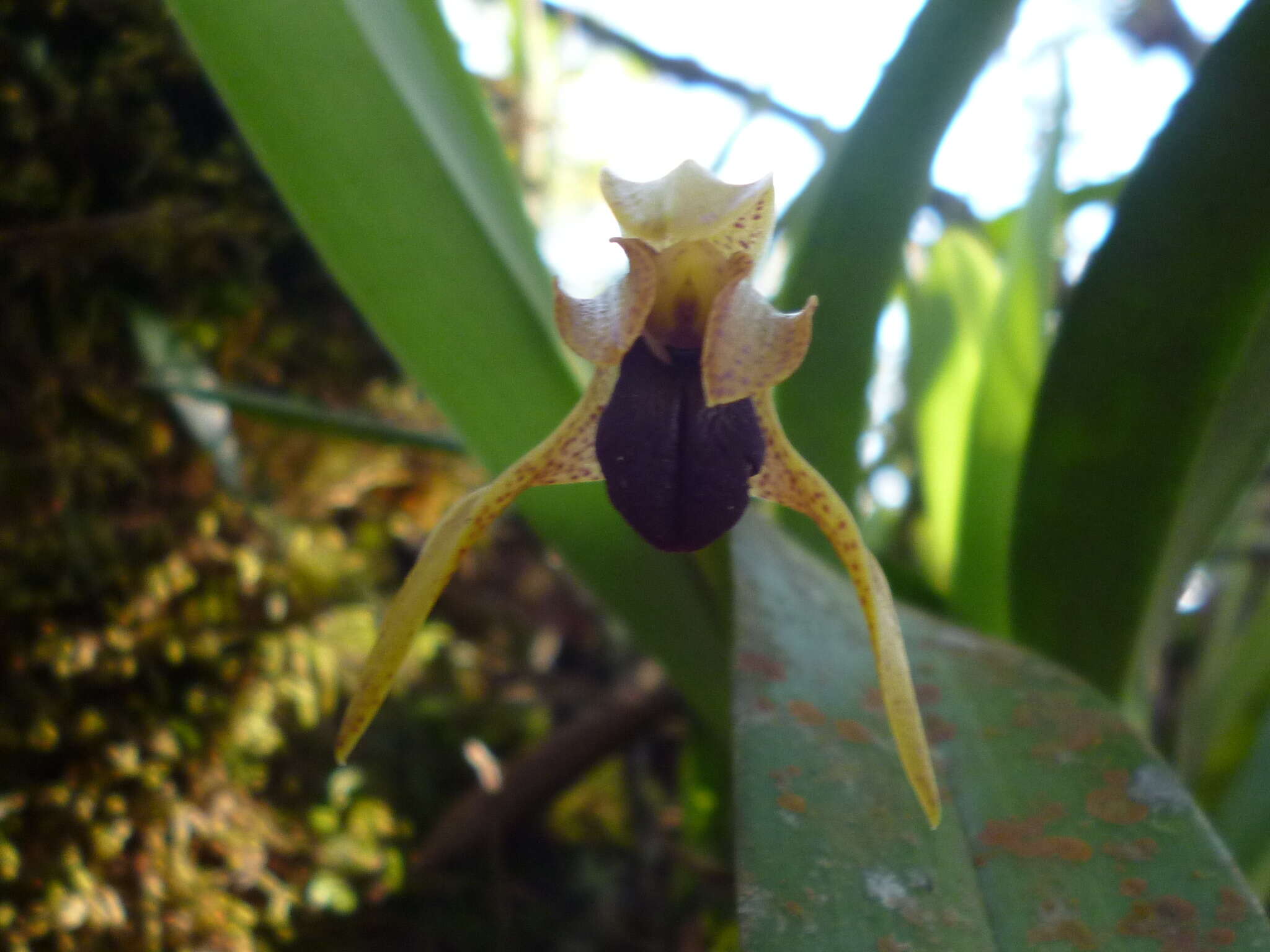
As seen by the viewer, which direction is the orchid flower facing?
toward the camera

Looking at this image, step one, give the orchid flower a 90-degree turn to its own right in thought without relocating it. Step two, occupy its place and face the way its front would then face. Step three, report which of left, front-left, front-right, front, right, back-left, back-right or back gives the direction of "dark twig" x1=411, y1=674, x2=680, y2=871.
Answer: right

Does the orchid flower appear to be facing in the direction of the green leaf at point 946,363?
no
